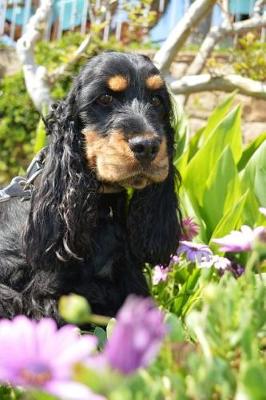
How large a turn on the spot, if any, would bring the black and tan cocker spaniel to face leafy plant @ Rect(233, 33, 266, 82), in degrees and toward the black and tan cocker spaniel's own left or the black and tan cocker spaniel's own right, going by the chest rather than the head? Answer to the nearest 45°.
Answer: approximately 90° to the black and tan cocker spaniel's own left

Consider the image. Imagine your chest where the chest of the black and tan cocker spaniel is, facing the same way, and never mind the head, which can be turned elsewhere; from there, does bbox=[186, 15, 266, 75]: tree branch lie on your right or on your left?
on your left

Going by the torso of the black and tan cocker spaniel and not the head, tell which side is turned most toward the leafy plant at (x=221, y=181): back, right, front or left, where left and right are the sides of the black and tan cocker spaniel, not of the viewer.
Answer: left

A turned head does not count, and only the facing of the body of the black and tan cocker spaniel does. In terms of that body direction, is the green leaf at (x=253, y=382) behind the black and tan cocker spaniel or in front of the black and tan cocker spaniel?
in front

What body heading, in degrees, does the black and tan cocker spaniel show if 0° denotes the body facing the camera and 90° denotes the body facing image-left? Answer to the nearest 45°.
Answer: approximately 315°

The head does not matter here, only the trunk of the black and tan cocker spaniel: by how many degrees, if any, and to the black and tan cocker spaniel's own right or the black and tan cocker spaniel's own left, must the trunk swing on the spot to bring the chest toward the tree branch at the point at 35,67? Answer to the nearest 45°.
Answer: approximately 135° to the black and tan cocker spaniel's own left

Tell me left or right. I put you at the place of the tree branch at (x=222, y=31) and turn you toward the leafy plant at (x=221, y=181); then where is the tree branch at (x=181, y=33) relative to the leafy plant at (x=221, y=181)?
right

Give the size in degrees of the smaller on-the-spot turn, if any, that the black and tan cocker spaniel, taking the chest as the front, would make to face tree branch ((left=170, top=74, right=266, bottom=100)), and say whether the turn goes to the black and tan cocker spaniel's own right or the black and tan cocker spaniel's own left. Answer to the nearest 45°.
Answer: approximately 135° to the black and tan cocker spaniel's own left

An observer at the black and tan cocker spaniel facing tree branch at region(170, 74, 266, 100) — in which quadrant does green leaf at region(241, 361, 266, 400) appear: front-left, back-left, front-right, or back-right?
back-right

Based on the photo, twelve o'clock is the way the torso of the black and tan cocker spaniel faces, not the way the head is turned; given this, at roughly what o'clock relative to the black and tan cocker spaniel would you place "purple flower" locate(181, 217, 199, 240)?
The purple flower is roughly at 9 o'clock from the black and tan cocker spaniel.

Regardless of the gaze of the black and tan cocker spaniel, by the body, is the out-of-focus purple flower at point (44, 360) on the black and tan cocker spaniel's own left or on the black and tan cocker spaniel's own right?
on the black and tan cocker spaniel's own right
